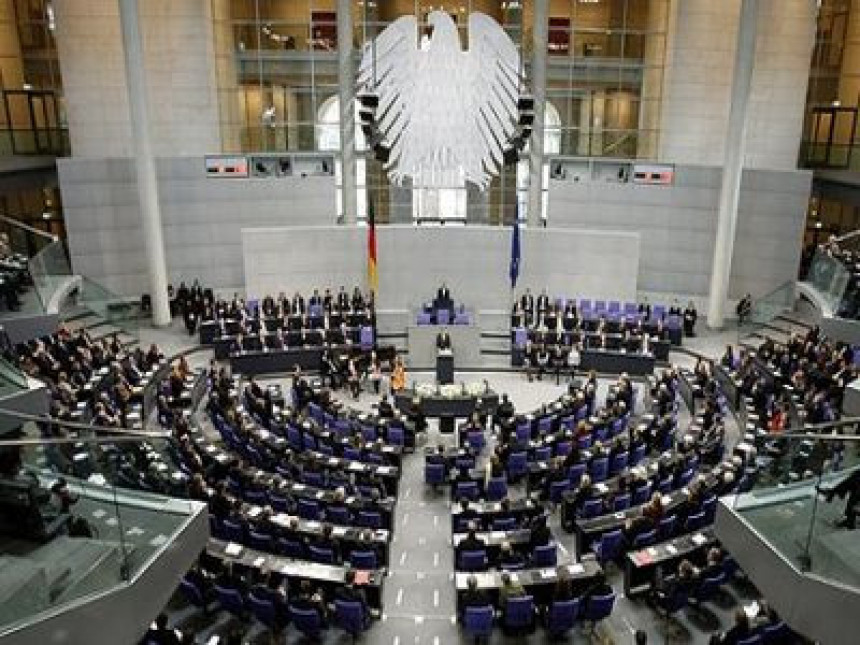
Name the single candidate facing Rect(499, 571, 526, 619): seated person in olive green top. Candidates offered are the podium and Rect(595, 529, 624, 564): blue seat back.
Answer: the podium

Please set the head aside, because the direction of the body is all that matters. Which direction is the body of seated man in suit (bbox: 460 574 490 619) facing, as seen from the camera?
away from the camera

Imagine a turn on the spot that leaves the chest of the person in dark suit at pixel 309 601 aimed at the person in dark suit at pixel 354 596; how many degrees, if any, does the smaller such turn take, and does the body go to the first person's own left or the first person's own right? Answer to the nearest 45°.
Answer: approximately 90° to the first person's own right

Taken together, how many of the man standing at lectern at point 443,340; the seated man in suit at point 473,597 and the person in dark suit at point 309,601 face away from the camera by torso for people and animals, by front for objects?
2

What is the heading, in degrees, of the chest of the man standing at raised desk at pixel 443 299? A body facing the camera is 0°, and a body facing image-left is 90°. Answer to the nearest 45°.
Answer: approximately 0°

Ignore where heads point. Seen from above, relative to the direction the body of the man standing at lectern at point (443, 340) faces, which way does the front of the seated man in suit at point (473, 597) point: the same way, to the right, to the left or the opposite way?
the opposite way

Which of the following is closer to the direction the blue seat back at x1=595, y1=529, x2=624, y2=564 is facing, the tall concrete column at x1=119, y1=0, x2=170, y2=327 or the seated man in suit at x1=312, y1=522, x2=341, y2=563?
the tall concrete column
